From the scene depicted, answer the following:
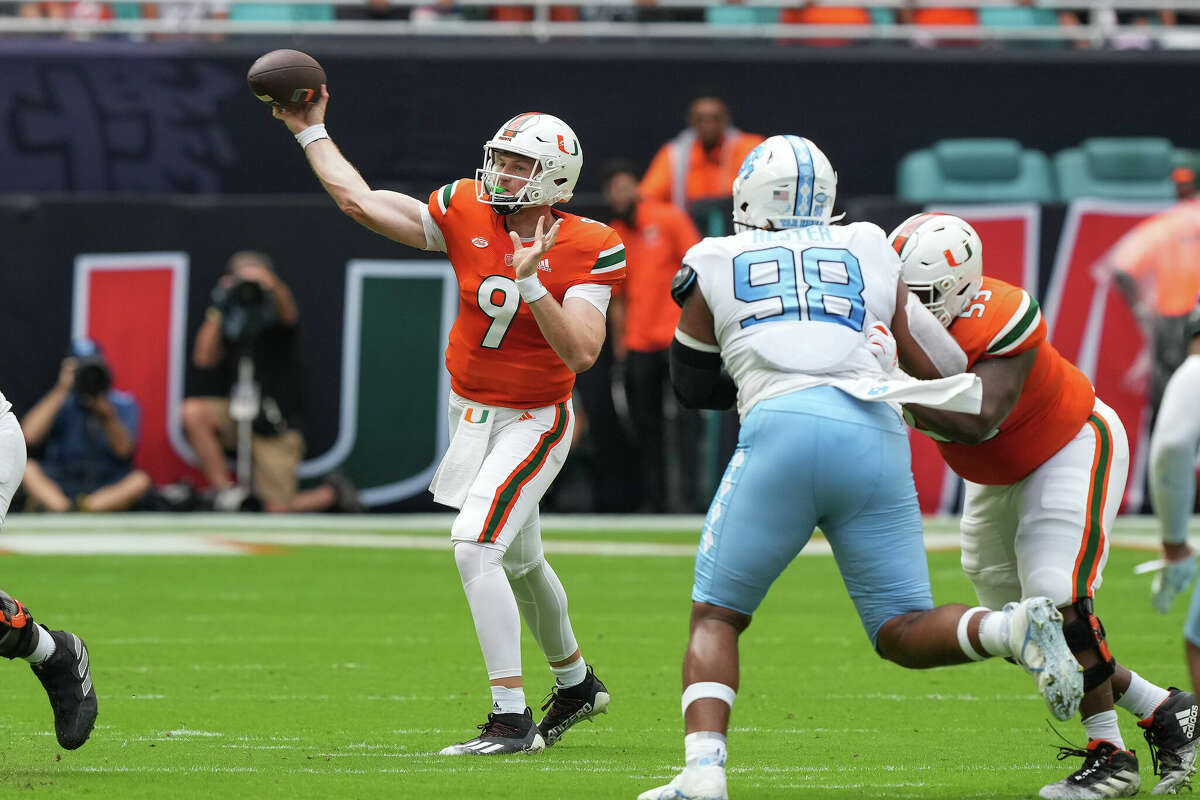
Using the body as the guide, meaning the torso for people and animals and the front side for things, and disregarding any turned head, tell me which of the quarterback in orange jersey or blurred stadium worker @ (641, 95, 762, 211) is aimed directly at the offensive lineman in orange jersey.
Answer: the blurred stadium worker

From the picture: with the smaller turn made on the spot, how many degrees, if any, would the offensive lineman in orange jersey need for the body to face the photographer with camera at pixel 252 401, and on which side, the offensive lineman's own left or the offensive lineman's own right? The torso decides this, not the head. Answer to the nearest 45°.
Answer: approximately 90° to the offensive lineman's own right

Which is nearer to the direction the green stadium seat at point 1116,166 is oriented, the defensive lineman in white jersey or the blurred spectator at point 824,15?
the defensive lineman in white jersey

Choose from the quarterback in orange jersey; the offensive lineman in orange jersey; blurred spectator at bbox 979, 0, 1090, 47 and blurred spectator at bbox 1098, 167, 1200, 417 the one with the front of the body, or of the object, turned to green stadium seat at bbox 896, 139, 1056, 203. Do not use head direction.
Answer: blurred spectator at bbox 979, 0, 1090, 47

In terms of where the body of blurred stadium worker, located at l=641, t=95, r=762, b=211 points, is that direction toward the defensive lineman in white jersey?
yes

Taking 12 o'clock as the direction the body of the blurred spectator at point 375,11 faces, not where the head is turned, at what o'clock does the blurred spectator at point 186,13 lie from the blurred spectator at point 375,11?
the blurred spectator at point 186,13 is roughly at 3 o'clock from the blurred spectator at point 375,11.

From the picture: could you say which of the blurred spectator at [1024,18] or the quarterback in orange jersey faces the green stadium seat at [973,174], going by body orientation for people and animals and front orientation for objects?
the blurred spectator

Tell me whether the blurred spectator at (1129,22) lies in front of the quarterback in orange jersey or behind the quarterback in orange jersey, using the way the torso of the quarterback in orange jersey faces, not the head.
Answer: behind
